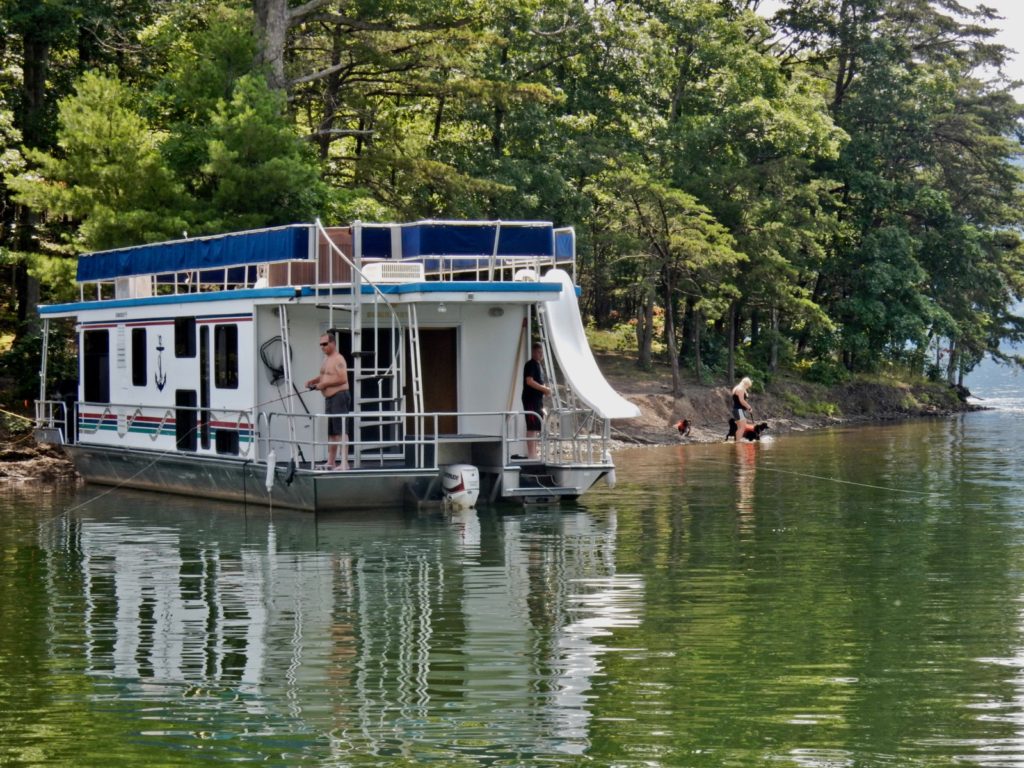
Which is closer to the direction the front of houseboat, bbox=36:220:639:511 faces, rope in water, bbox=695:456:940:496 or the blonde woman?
the blonde woman

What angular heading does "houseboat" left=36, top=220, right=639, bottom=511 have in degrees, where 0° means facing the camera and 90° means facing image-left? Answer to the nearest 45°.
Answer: approximately 135°

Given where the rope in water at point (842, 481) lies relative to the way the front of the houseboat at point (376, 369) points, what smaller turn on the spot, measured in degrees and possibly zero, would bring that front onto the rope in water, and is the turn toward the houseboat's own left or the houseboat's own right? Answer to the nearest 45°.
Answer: approximately 90° to the houseboat's own right

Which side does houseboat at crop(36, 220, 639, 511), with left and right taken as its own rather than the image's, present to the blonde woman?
right
